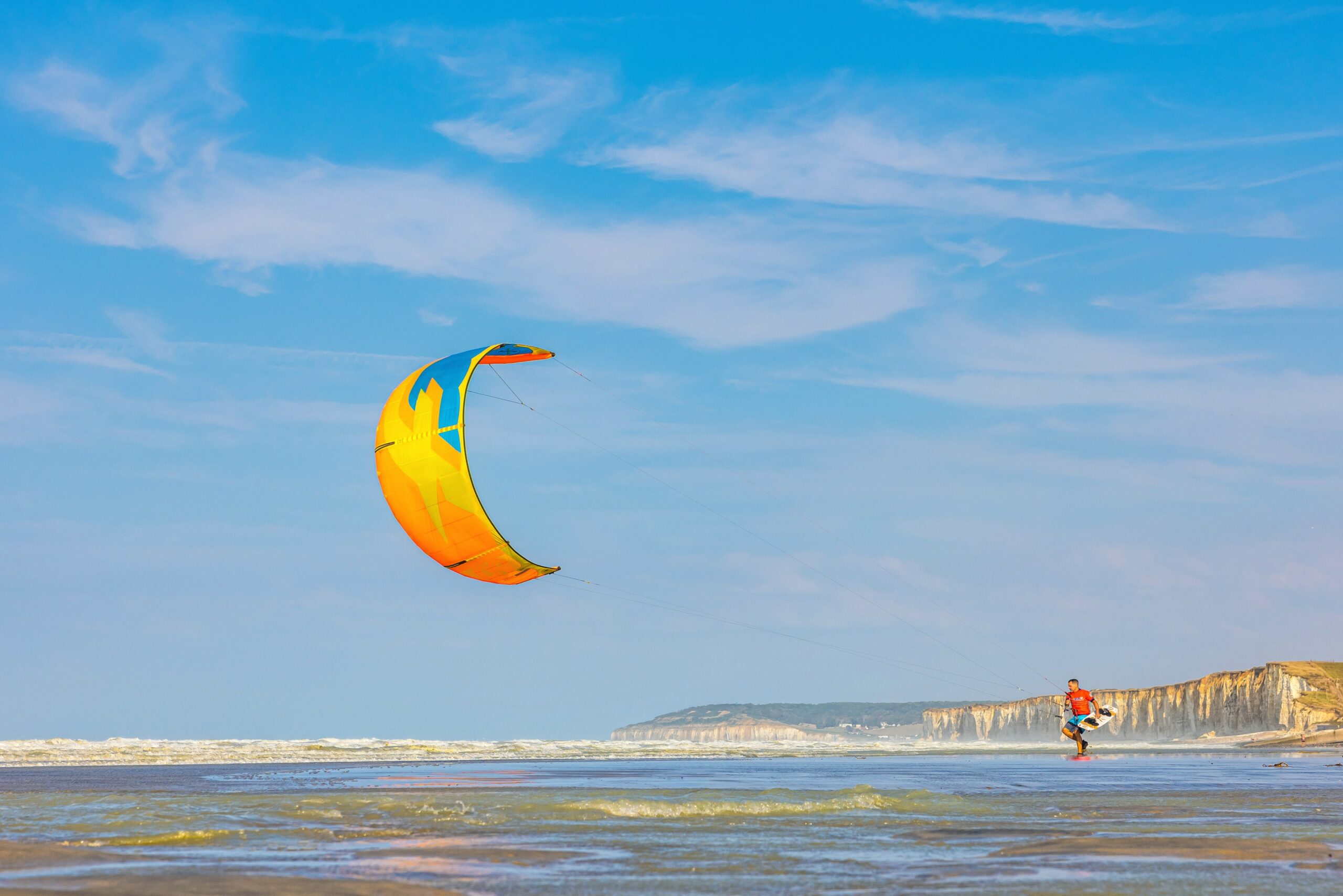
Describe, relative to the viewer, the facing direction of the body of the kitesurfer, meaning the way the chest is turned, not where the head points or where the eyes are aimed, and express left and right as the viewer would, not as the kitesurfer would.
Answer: facing the viewer and to the left of the viewer

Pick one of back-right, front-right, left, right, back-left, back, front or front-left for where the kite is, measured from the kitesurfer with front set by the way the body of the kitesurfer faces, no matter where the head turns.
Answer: front
